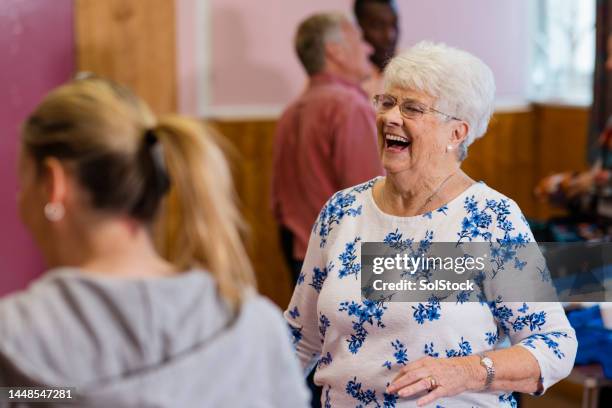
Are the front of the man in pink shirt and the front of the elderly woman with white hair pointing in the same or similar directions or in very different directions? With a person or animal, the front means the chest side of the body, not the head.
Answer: very different directions

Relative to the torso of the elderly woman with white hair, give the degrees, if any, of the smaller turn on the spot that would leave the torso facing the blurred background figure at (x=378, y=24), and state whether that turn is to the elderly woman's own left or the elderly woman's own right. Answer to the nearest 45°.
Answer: approximately 135° to the elderly woman's own right

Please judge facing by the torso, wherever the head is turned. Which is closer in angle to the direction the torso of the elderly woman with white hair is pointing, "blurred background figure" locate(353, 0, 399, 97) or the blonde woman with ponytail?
the blonde woman with ponytail

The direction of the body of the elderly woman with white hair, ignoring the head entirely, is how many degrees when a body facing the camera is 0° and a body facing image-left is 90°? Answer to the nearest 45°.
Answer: approximately 45°

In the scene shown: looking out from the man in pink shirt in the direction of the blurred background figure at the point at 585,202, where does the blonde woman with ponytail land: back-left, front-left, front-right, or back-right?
back-right

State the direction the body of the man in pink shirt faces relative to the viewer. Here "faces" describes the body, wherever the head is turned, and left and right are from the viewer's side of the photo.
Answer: facing away from the viewer and to the right of the viewer

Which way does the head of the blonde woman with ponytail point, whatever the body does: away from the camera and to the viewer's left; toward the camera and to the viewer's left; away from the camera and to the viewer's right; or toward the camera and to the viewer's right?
away from the camera and to the viewer's left

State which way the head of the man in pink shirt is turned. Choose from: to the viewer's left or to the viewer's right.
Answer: to the viewer's right
